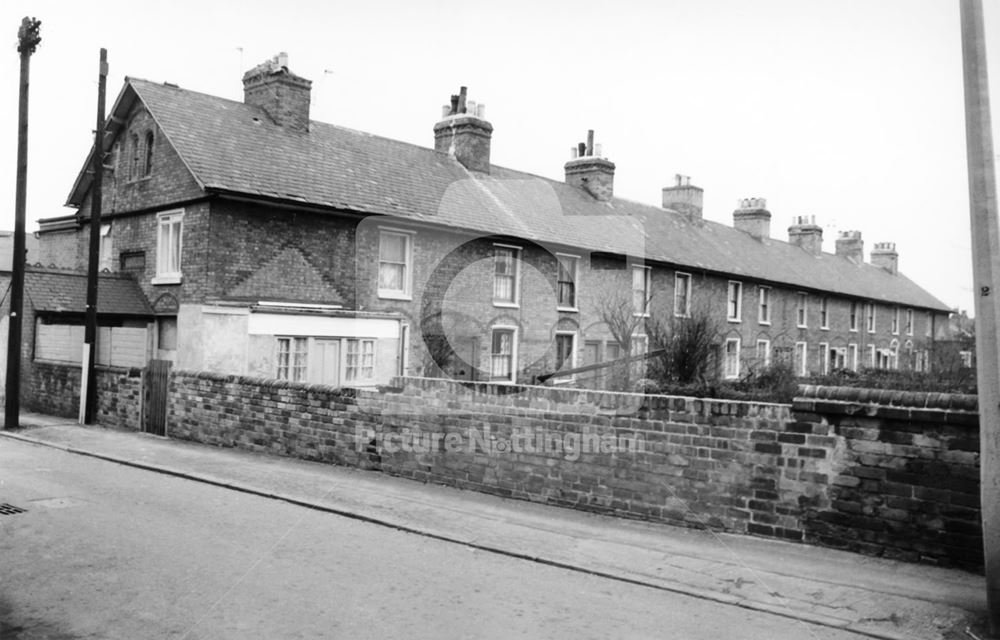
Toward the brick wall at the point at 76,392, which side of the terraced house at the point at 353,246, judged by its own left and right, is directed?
right

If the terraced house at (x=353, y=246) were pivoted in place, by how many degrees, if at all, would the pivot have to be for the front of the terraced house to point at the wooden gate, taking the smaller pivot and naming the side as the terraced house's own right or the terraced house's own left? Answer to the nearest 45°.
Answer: approximately 90° to the terraced house's own right

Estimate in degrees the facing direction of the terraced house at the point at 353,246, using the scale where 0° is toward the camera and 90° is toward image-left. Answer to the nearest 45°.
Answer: approximately 315°

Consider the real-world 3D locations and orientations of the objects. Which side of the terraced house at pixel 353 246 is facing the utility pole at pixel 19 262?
right
